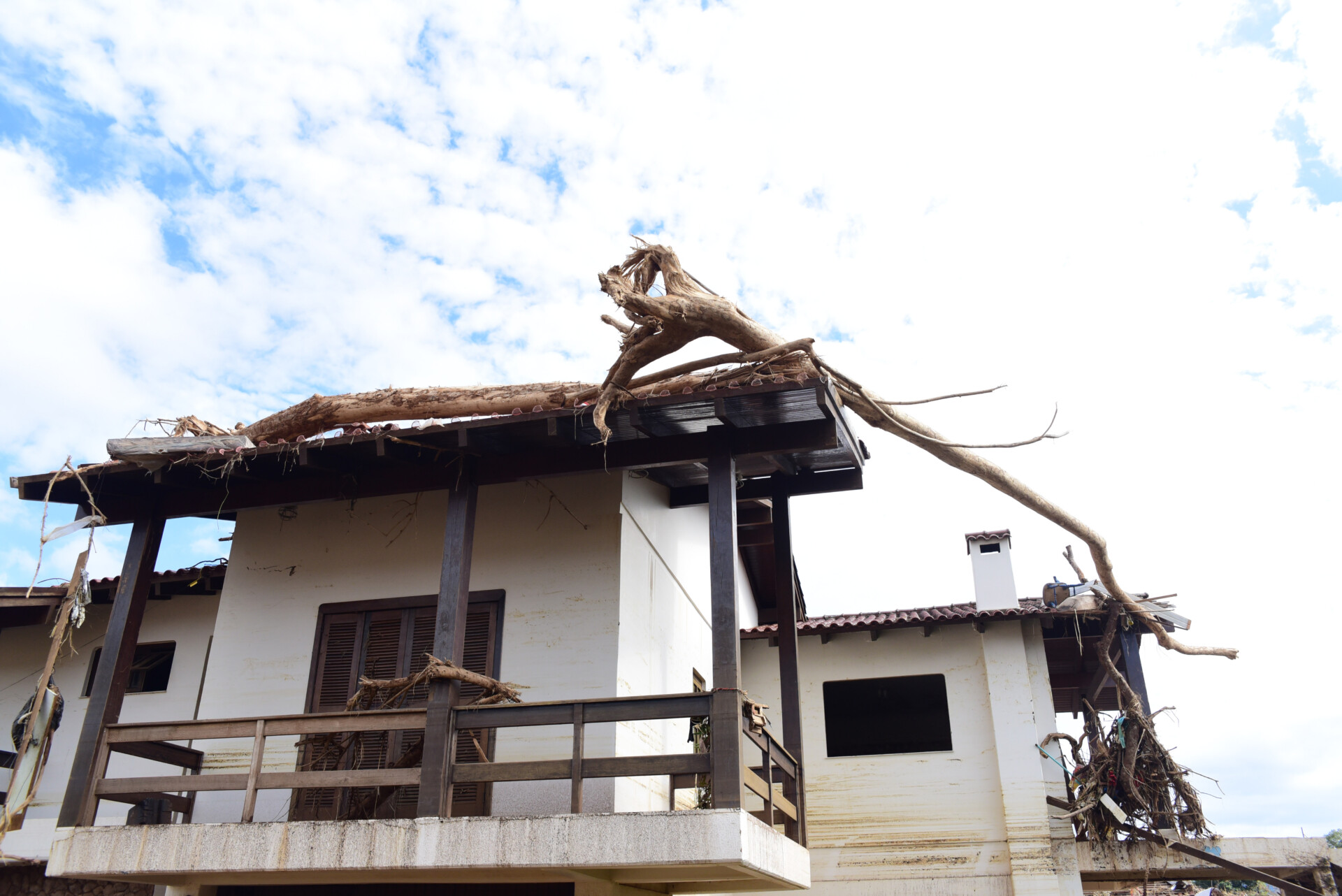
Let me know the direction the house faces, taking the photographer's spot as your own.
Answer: facing the viewer
